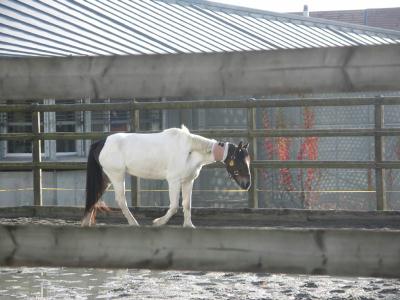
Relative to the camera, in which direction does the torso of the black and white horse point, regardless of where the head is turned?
to the viewer's right

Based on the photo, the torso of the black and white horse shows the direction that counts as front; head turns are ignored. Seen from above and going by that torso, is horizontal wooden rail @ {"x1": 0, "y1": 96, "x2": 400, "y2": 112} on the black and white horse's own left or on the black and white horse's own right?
on the black and white horse's own left

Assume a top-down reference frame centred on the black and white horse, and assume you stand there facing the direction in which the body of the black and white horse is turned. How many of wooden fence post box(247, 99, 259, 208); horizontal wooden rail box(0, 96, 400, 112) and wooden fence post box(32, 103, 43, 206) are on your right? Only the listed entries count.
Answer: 0
